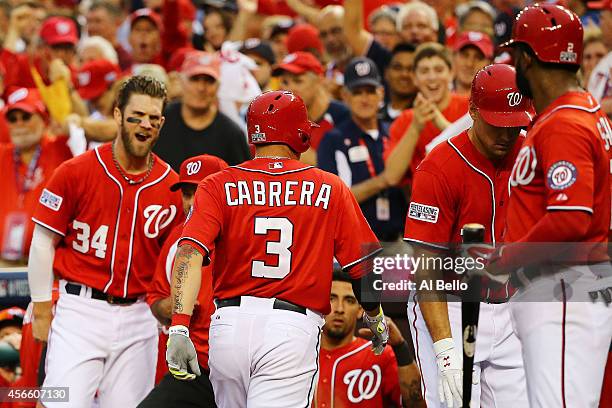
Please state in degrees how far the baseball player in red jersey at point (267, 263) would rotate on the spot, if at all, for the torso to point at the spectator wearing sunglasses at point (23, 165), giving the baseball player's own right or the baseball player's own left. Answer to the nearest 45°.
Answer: approximately 45° to the baseball player's own left

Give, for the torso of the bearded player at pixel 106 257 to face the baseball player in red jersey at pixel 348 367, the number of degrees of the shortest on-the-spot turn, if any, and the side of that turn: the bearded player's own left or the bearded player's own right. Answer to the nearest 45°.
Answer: approximately 45° to the bearded player's own left

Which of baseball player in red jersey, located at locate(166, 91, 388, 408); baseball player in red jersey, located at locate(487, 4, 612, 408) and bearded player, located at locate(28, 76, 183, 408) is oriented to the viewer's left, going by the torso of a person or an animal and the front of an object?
baseball player in red jersey, located at locate(487, 4, 612, 408)

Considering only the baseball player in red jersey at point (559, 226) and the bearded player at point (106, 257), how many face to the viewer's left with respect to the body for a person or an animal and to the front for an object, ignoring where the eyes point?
1

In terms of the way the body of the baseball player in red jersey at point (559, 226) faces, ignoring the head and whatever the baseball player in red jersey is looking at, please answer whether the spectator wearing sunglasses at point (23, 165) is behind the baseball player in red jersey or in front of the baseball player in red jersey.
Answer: in front

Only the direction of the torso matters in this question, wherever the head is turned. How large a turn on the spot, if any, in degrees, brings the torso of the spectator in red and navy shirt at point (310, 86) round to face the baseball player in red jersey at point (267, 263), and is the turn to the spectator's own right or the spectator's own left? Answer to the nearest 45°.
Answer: approximately 45° to the spectator's own left

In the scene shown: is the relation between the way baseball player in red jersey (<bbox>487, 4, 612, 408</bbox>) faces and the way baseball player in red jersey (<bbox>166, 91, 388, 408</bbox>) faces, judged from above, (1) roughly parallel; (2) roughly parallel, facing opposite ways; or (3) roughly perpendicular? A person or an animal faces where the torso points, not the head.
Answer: roughly perpendicular

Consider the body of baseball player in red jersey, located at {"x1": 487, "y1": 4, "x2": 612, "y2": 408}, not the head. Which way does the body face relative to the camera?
to the viewer's left

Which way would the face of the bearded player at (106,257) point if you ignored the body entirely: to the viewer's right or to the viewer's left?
to the viewer's right

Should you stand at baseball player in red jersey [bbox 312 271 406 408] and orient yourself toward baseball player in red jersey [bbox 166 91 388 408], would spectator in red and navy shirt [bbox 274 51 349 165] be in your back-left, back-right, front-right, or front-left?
back-right
